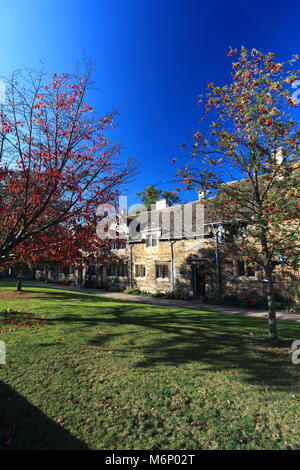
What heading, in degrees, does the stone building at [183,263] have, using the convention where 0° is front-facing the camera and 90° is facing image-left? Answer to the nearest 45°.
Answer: approximately 45°
